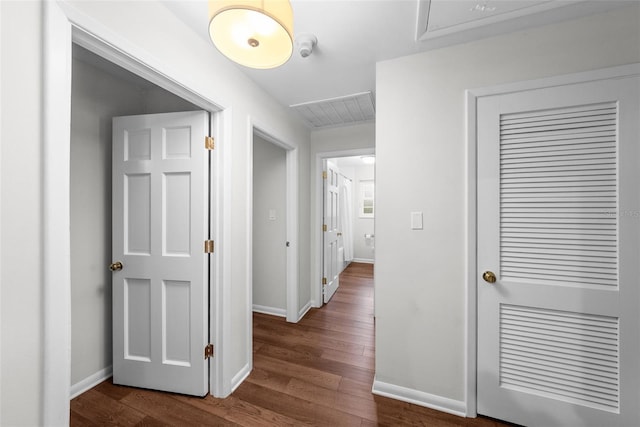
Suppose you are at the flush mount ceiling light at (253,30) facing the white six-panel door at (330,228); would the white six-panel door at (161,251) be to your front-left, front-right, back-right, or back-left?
front-left

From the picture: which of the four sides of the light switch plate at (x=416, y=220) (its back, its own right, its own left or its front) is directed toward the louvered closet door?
left

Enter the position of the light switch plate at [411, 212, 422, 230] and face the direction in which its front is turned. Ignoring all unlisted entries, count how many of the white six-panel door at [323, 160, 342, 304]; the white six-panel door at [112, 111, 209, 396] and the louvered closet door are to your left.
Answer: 1

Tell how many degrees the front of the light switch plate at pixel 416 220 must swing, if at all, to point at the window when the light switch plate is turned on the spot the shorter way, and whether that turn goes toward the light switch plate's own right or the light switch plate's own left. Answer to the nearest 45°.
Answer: approximately 180°

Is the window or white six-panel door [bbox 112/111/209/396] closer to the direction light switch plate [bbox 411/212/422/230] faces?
the white six-panel door

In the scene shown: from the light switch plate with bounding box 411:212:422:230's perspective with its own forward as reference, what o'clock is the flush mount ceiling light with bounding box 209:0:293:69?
The flush mount ceiling light is roughly at 1 o'clock from the light switch plate.

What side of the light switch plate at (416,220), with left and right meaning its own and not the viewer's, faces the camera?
front

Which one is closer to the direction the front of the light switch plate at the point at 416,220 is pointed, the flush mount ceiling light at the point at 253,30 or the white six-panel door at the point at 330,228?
the flush mount ceiling light

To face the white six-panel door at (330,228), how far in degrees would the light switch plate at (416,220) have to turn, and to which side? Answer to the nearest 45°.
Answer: approximately 135° to its right

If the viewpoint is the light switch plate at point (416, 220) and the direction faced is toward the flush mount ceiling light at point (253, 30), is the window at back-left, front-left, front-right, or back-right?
back-right
